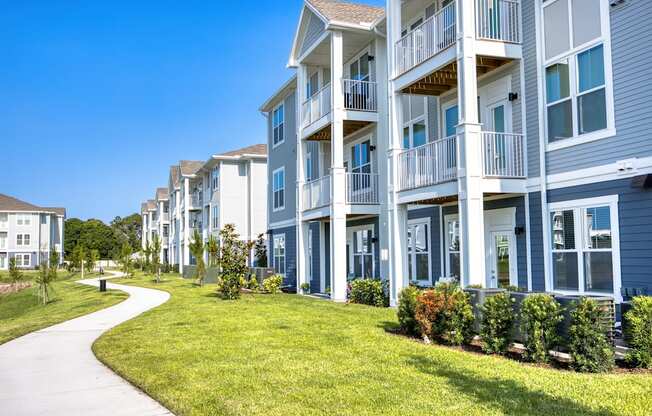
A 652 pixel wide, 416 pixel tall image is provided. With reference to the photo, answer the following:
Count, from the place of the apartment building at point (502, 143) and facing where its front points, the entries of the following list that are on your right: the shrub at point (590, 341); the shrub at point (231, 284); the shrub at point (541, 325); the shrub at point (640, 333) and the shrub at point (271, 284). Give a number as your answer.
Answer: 2

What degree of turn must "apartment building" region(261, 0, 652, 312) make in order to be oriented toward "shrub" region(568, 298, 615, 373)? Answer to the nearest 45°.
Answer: approximately 45° to its left

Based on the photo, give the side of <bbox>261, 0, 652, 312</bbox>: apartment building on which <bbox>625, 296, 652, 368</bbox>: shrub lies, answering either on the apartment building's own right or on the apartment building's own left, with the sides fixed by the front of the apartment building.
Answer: on the apartment building's own left

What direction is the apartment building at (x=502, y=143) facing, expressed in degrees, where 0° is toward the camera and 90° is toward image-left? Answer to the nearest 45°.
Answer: approximately 45°

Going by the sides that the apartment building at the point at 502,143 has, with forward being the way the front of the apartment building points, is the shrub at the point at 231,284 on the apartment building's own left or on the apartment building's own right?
on the apartment building's own right

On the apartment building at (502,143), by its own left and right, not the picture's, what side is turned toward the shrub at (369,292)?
right

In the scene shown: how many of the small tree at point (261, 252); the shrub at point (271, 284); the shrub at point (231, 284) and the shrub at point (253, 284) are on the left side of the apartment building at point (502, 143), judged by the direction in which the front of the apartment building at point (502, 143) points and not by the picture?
0

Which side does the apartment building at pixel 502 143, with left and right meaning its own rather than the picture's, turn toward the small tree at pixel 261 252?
right

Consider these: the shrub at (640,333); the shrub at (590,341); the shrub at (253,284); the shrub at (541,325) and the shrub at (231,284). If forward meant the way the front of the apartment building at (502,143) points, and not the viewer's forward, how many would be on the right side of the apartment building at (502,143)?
2

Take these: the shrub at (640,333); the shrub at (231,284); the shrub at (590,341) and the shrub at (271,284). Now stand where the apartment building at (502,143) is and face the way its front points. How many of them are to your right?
2

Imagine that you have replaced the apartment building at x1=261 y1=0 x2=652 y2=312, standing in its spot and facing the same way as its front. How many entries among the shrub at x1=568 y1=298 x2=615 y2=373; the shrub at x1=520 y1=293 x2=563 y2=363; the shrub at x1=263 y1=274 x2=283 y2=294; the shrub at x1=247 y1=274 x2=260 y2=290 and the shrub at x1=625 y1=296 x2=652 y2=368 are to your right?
2

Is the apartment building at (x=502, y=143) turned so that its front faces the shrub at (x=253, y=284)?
no

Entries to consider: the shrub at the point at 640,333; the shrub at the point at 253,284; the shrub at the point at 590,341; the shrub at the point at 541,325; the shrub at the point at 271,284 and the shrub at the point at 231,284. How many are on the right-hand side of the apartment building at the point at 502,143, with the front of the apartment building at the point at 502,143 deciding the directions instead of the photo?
3

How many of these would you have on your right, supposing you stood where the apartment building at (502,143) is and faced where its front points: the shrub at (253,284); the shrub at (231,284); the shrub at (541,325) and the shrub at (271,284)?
3

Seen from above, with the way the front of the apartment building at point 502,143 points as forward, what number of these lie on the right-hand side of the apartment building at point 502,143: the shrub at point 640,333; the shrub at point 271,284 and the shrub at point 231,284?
2

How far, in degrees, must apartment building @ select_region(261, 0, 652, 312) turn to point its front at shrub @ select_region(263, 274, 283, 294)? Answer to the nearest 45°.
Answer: approximately 90° to its right

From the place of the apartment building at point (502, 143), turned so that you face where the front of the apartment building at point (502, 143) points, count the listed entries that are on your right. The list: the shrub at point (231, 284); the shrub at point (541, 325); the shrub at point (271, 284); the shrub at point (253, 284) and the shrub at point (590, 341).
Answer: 3
